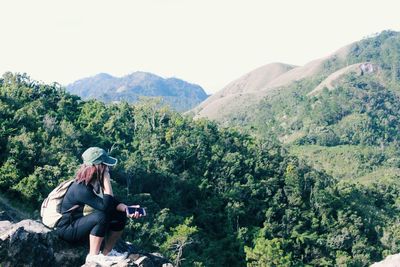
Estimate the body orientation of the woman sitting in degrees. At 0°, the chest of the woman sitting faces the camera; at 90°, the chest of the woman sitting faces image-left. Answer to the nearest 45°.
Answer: approximately 270°

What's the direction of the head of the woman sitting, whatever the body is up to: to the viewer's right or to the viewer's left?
to the viewer's right
